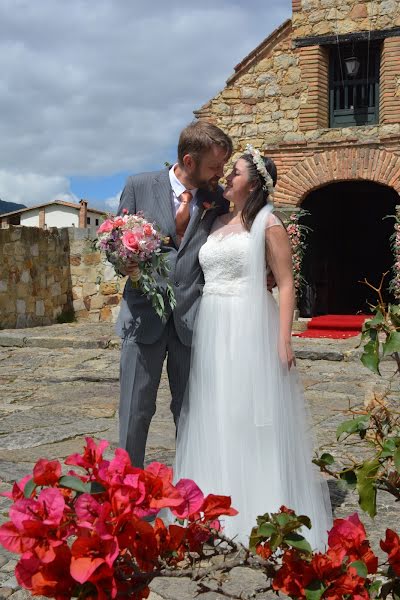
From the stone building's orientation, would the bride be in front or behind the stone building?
in front

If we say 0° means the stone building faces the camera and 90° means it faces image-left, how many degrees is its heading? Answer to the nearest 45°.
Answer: approximately 0°

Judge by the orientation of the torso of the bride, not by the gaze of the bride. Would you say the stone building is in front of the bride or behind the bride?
behind

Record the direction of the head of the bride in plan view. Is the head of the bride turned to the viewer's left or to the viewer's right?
to the viewer's left

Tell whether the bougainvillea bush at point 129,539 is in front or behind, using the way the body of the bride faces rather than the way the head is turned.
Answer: in front

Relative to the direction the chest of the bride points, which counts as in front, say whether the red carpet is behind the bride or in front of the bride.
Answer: behind

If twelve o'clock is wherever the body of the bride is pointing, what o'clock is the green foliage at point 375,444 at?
The green foliage is roughly at 10 o'clock from the bride.

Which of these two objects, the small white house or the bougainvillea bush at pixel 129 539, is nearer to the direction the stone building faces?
the bougainvillea bush

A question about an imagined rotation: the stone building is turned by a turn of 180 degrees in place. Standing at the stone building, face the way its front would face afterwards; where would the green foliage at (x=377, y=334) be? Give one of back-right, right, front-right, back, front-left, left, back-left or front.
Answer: back

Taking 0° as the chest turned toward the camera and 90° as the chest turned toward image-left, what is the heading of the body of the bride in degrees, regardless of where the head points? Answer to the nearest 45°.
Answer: approximately 45°

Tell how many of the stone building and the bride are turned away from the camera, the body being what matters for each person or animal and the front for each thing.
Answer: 0
